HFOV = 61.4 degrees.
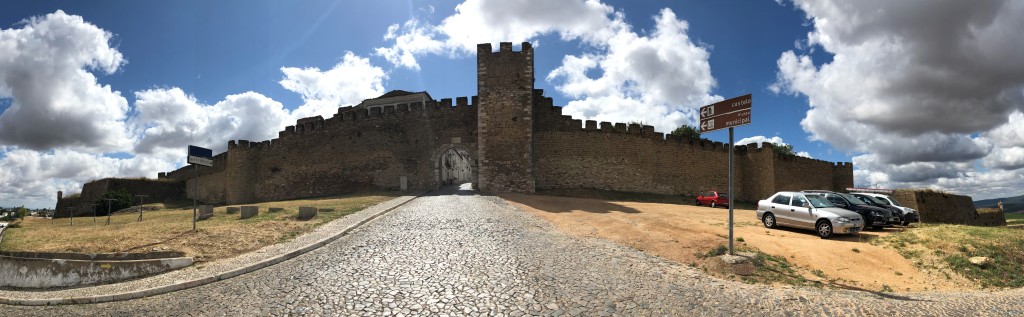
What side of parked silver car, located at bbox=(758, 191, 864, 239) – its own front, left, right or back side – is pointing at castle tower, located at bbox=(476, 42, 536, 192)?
back

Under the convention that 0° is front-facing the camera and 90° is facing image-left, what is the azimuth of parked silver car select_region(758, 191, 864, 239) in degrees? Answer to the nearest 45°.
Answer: approximately 315°

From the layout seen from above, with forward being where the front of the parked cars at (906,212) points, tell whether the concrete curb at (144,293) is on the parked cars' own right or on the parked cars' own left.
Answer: on the parked cars' own right

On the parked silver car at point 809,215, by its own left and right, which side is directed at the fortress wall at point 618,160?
back

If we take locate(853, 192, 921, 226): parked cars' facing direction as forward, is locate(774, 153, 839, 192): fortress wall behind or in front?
behind
